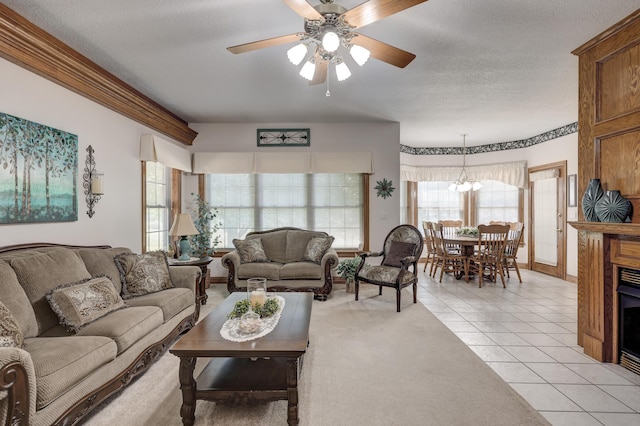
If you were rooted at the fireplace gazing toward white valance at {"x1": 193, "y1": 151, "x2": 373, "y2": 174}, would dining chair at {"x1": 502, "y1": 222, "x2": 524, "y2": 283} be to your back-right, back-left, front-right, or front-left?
front-right

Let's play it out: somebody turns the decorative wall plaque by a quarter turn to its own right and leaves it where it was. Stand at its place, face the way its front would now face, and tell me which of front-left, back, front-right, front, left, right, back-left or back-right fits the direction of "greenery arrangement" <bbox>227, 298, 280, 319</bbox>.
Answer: left

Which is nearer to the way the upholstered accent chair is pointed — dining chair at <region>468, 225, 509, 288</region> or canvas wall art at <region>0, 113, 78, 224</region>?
the canvas wall art

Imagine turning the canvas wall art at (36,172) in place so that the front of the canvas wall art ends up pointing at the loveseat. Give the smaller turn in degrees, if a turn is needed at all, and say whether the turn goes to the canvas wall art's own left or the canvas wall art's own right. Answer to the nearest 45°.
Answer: approximately 45° to the canvas wall art's own left

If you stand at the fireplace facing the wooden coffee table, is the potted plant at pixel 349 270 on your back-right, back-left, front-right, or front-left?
front-right

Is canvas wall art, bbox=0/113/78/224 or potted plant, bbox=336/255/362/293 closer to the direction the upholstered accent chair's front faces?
the canvas wall art

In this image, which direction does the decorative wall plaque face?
toward the camera

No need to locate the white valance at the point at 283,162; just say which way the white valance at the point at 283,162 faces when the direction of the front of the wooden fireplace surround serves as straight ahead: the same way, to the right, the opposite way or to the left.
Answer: to the left

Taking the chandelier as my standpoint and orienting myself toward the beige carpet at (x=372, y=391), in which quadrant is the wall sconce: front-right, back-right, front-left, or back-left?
front-right

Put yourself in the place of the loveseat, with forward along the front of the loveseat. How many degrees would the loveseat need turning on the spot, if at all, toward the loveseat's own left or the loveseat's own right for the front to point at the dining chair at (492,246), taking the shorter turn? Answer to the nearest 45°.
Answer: approximately 90° to the loveseat's own left

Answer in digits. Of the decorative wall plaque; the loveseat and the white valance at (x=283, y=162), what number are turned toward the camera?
3

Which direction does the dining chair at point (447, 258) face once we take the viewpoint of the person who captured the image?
facing away from the viewer and to the right of the viewer

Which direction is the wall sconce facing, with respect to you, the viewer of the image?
facing the viewer and to the right of the viewer

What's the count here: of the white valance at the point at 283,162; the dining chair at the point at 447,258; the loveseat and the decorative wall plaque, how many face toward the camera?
3

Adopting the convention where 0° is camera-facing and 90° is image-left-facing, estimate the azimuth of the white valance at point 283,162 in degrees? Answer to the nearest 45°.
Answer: approximately 0°

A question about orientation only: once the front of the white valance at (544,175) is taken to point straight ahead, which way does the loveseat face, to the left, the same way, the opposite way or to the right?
to the left

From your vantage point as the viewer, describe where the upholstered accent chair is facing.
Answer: facing the viewer and to the left of the viewer

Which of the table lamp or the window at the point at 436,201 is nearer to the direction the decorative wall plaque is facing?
the table lamp

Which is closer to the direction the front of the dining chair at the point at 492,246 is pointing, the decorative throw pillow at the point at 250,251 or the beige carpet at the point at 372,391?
the decorative throw pillow
